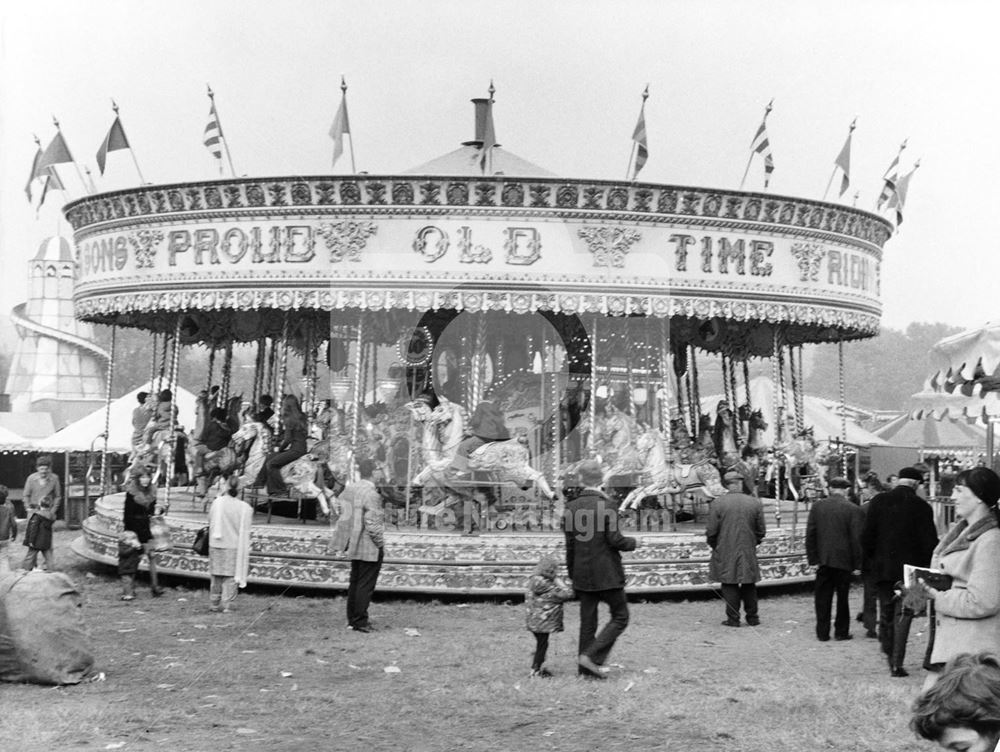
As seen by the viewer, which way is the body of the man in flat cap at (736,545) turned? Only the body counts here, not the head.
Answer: away from the camera

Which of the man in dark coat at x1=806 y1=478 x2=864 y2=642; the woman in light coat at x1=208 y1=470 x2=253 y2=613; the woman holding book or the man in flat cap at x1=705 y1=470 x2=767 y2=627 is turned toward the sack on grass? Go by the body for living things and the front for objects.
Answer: the woman holding book

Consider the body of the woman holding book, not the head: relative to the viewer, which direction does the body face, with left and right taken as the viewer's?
facing to the left of the viewer

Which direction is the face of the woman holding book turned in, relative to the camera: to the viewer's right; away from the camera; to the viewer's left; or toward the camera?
to the viewer's left

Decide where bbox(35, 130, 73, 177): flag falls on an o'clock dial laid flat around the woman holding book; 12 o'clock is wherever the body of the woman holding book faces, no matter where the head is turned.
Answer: The flag is roughly at 1 o'clock from the woman holding book.

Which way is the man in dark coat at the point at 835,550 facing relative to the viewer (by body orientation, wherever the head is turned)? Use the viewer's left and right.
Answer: facing away from the viewer

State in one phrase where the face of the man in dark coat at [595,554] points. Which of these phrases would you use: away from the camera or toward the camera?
away from the camera

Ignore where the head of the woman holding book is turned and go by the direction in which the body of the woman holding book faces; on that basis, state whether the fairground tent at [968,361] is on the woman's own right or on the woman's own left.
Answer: on the woman's own right

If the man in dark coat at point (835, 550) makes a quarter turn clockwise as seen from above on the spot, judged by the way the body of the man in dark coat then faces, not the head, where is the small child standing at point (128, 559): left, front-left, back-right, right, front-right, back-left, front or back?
back

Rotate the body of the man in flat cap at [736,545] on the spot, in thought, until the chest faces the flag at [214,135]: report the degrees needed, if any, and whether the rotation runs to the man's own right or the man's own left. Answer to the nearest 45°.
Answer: approximately 90° to the man's own left

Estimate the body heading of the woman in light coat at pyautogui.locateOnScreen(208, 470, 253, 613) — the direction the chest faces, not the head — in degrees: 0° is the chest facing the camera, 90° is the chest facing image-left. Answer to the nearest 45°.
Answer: approximately 180°

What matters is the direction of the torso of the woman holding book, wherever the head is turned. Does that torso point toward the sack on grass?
yes

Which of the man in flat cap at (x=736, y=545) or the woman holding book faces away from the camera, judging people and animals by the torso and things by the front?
the man in flat cap

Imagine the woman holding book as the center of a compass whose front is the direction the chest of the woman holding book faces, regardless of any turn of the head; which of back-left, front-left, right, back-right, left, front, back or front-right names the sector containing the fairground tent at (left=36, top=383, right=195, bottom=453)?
front-right
